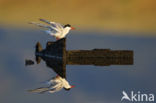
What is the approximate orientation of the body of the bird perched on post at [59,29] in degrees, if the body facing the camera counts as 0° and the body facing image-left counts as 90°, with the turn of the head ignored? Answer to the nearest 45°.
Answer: approximately 270°
